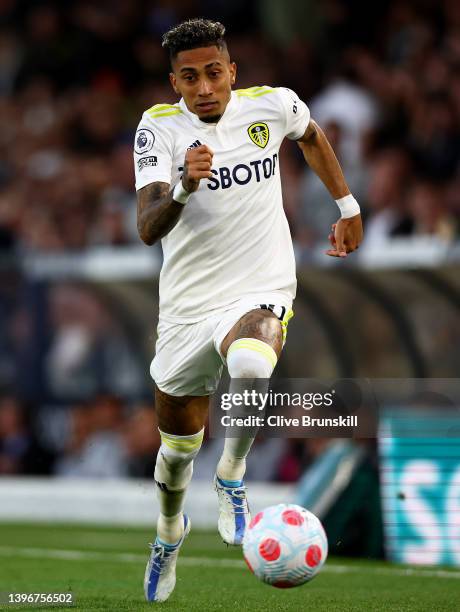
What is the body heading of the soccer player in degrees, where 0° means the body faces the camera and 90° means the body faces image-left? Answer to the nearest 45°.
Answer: approximately 0°
